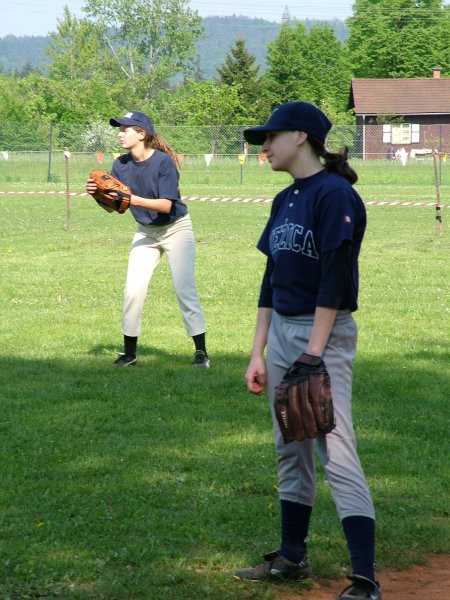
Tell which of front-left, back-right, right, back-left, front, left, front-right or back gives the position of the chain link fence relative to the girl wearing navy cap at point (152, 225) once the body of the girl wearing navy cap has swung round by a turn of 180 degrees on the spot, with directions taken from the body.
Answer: front-left

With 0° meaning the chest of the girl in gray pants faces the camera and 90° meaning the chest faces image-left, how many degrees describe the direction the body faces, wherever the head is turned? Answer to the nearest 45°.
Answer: approximately 45°

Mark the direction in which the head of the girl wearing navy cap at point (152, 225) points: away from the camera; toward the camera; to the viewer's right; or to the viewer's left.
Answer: to the viewer's left

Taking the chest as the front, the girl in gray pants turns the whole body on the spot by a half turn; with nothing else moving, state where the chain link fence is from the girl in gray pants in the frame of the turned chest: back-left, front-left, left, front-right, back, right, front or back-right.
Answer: front-left

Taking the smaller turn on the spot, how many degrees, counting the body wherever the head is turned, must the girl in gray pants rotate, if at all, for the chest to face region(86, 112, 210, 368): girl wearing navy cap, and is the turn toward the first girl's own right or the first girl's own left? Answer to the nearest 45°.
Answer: approximately 135° to the first girl's own right

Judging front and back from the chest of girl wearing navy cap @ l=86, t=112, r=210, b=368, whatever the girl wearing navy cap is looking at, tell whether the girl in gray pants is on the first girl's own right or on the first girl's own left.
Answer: on the first girl's own left

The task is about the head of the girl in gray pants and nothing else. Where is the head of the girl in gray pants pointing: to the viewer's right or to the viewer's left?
to the viewer's left

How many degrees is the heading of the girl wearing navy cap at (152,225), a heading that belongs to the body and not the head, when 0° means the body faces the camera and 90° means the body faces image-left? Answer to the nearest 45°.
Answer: approximately 45°
